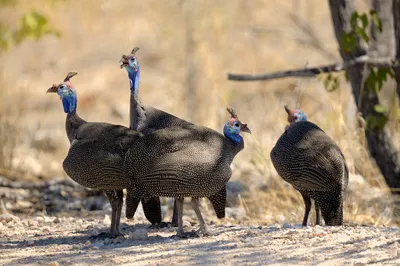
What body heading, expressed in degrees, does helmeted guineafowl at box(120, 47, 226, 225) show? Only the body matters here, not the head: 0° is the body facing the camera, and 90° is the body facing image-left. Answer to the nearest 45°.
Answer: approximately 90°

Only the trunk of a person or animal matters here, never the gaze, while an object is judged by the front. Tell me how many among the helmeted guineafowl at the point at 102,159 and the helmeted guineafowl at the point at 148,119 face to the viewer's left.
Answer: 2

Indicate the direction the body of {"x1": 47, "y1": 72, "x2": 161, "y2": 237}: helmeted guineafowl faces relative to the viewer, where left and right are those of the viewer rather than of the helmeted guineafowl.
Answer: facing to the left of the viewer

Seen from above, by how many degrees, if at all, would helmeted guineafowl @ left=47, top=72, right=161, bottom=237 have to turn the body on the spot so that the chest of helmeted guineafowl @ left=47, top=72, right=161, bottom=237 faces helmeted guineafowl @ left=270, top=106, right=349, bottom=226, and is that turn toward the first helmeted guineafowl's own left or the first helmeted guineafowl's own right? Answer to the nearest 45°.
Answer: approximately 180°

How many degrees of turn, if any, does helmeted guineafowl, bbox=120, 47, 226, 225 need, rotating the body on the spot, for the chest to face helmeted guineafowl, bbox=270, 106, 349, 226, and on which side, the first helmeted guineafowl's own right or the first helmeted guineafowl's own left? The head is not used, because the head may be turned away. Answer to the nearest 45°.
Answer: approximately 180°

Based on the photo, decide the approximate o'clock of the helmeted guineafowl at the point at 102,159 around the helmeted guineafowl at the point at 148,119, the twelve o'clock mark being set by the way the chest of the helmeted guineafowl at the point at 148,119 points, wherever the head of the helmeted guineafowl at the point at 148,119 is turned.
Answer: the helmeted guineafowl at the point at 102,159 is roughly at 10 o'clock from the helmeted guineafowl at the point at 148,119.

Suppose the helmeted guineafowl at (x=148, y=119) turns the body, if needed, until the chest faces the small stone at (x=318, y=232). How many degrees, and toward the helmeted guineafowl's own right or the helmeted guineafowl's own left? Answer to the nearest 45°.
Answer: approximately 135° to the helmeted guineafowl's own left

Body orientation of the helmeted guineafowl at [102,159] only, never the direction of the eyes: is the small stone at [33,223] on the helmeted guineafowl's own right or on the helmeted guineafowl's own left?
on the helmeted guineafowl's own right

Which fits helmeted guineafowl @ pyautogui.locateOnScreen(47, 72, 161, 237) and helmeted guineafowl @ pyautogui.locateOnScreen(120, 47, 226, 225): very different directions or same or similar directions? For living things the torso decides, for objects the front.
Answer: same or similar directions
